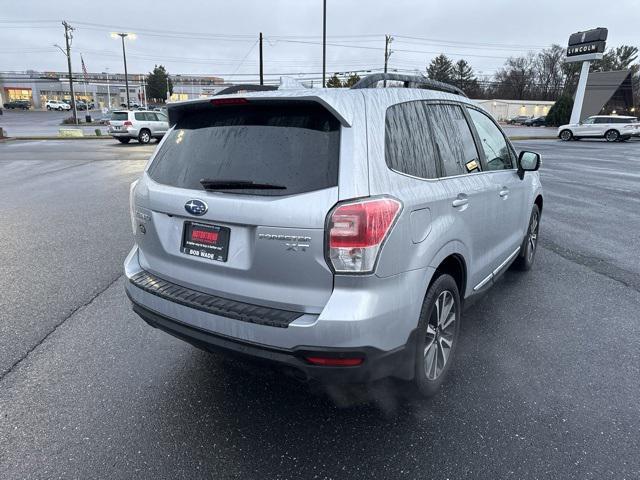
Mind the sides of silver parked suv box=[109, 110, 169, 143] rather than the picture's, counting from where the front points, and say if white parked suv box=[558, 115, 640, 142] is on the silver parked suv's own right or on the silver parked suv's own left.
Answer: on the silver parked suv's own right

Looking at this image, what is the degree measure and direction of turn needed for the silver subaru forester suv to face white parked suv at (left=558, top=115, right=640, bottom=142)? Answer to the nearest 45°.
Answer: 0° — it already faces it

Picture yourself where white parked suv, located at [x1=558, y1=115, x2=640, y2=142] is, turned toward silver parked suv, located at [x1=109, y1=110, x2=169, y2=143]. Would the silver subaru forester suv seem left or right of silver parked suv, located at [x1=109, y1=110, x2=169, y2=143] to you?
left

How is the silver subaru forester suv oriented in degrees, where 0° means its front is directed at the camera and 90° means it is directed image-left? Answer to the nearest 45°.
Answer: approximately 225°

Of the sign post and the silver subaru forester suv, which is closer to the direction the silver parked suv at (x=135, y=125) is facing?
the sign post

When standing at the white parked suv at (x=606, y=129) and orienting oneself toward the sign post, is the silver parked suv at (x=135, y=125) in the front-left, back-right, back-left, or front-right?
back-left
